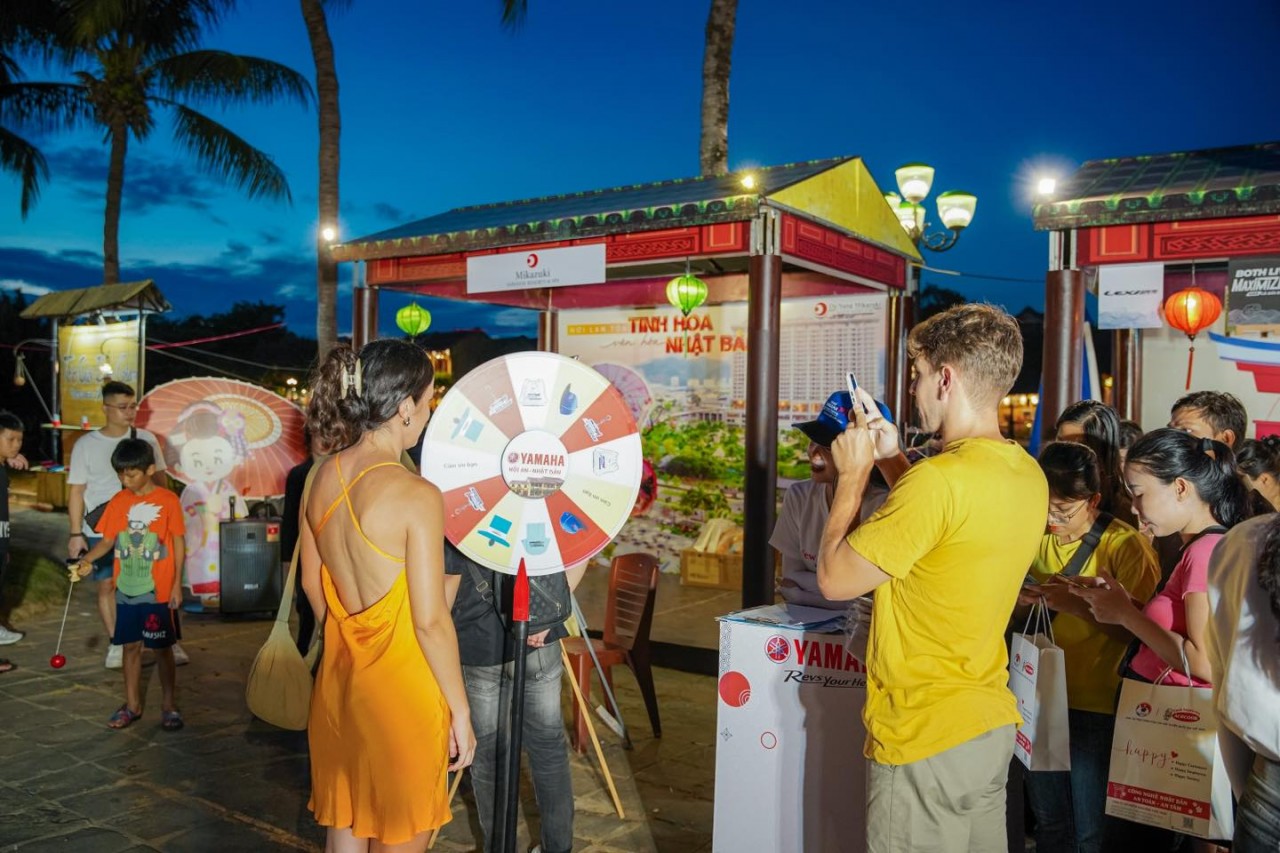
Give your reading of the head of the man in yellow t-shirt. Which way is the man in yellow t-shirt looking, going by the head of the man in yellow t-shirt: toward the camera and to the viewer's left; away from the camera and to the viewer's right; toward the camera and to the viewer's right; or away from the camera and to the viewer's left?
away from the camera and to the viewer's left

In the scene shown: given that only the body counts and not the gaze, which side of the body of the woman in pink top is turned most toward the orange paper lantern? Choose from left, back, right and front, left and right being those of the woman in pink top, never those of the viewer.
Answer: right

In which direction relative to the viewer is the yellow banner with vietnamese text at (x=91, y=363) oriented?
toward the camera

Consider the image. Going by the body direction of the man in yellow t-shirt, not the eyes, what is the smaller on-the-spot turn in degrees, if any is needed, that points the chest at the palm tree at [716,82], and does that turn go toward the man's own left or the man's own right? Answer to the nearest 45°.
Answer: approximately 45° to the man's own right

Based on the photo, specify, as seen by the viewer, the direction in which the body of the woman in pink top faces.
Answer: to the viewer's left

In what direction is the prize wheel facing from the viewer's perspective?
toward the camera

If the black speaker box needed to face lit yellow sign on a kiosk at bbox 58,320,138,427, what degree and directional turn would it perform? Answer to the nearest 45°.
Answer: approximately 180°

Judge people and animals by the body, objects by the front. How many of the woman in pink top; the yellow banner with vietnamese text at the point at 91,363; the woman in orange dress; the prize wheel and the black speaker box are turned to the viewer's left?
1

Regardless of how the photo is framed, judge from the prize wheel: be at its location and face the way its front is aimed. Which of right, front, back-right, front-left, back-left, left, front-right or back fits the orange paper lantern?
back-left

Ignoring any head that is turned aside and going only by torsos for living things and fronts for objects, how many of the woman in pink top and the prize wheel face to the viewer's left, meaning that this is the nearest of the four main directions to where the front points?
1

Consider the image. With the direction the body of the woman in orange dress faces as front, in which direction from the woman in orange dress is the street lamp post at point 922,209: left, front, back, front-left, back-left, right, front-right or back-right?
front

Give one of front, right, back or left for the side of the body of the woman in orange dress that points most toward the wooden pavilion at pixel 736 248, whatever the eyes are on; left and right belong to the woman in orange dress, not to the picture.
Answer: front

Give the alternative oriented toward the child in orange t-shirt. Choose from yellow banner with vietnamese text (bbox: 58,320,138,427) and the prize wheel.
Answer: the yellow banner with vietnamese text

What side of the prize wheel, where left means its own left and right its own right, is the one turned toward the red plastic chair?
back

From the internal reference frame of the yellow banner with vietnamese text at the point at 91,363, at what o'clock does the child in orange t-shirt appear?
The child in orange t-shirt is roughly at 12 o'clock from the yellow banner with vietnamese text.
